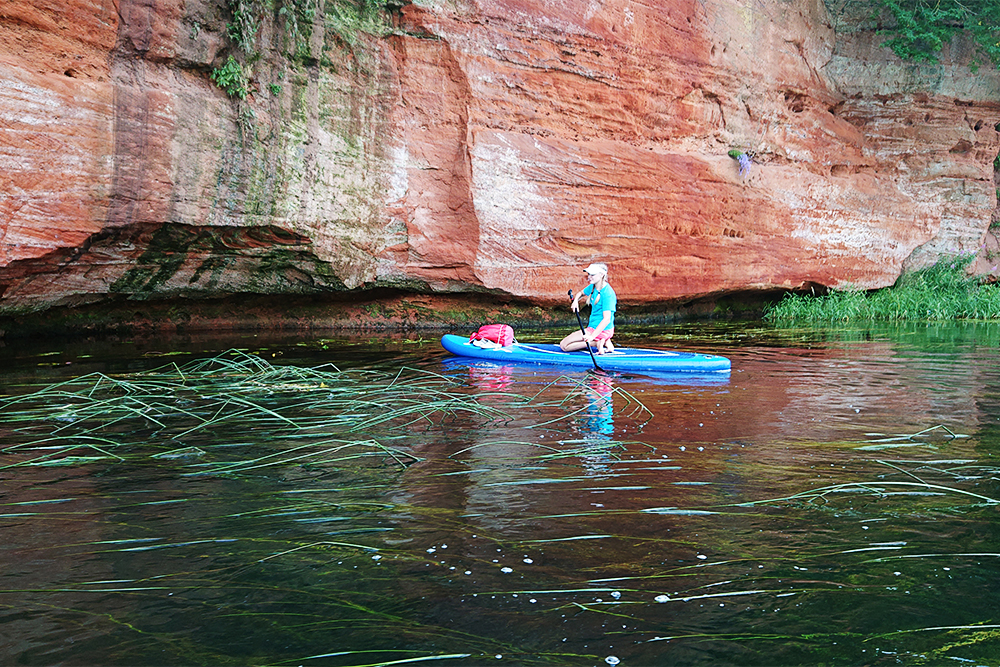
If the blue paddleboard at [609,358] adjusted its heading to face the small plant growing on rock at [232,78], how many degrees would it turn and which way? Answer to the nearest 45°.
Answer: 0° — it already faces it

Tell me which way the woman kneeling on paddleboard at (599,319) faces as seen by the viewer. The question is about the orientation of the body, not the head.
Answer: to the viewer's left

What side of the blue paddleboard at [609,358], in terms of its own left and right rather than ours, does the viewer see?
left
